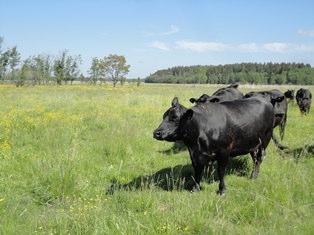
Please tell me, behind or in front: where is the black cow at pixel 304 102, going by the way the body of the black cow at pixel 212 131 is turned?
behind

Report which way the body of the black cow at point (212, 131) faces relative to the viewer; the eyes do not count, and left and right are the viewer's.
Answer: facing the viewer and to the left of the viewer

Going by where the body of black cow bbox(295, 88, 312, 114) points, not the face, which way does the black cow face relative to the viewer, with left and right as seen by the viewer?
facing the viewer

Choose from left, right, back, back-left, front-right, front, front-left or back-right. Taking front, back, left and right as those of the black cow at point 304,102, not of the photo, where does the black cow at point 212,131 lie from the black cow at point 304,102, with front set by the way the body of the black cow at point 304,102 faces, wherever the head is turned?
front

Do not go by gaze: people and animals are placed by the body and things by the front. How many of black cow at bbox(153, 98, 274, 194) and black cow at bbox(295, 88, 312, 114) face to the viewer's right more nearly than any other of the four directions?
0
